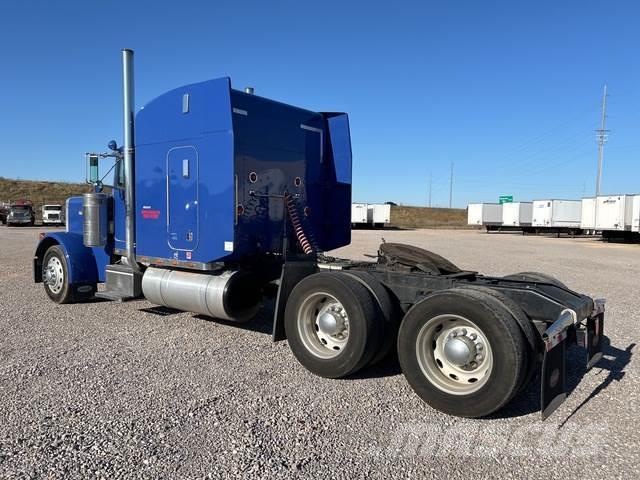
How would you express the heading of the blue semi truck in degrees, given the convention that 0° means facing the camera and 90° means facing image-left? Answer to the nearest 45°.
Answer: approximately 135°

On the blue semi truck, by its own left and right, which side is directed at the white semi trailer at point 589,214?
right

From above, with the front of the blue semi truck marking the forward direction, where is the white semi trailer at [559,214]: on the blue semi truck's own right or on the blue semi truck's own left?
on the blue semi truck's own right

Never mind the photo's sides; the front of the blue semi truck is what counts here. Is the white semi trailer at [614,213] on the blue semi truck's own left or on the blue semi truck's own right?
on the blue semi truck's own right

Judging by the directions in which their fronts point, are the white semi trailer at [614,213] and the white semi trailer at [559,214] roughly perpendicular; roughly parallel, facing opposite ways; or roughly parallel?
roughly parallel

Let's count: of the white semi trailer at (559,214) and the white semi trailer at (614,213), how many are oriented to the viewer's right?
0
